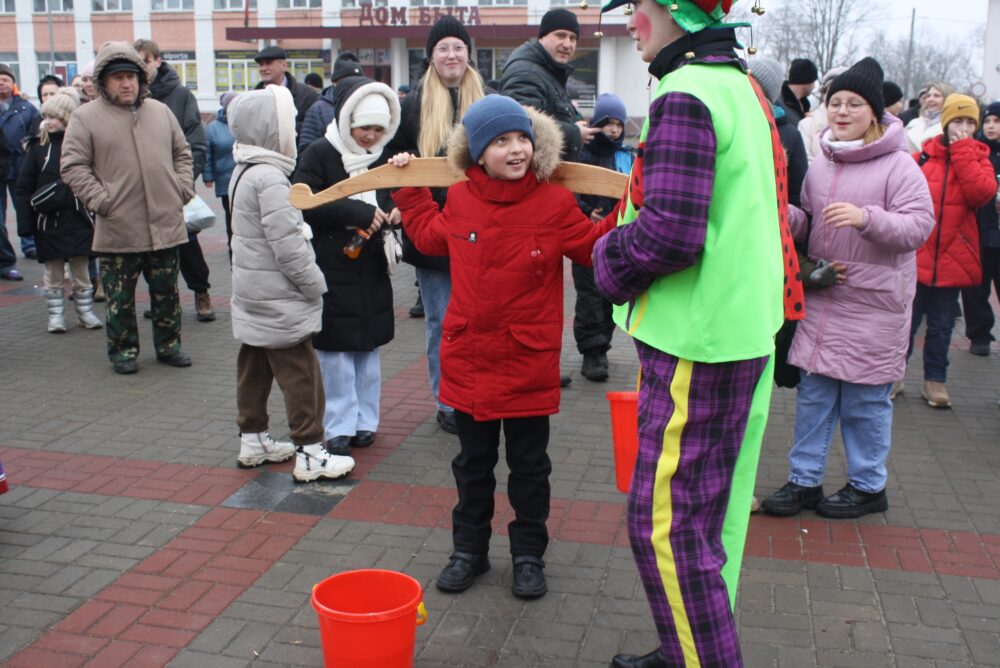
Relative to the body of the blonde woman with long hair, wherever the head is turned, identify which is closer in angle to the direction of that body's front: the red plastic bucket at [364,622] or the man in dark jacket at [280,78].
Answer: the red plastic bucket

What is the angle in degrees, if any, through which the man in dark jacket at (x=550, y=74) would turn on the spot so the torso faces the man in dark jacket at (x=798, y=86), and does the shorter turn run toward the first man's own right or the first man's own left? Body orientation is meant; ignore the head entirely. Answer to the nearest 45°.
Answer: approximately 90° to the first man's own left

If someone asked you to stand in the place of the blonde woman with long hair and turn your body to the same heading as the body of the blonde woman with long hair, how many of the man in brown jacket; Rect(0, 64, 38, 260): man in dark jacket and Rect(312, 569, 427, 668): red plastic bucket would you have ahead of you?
1

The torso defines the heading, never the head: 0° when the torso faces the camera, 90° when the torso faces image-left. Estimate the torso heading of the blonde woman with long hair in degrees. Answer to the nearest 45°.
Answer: approximately 0°

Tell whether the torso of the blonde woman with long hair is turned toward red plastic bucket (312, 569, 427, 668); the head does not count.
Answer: yes

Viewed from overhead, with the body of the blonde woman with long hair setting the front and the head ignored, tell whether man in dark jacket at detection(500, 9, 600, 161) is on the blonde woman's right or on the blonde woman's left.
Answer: on the blonde woman's left

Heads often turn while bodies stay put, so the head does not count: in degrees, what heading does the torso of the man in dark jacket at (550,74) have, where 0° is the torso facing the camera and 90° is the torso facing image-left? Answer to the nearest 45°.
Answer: approximately 315°

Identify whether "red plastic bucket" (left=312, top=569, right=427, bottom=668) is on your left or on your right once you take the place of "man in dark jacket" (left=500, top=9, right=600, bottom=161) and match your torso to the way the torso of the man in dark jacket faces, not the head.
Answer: on your right
